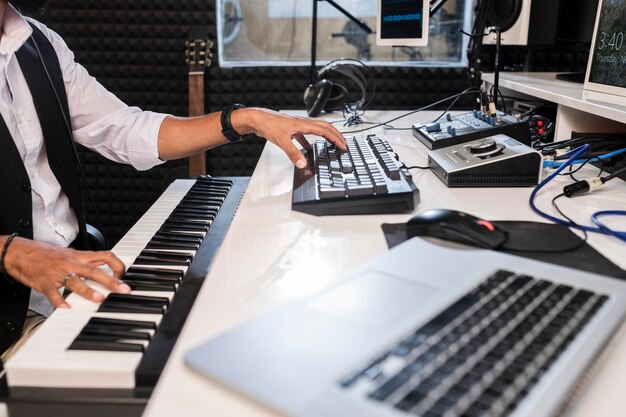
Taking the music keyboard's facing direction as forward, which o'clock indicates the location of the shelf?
The shelf is roughly at 5 o'clock from the music keyboard.

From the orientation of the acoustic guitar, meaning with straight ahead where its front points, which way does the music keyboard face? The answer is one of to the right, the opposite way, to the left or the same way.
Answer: to the right

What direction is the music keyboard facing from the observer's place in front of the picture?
facing to the left of the viewer

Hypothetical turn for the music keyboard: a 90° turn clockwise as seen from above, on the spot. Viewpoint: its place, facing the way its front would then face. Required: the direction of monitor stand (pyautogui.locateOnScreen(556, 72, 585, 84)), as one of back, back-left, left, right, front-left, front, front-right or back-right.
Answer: front-right

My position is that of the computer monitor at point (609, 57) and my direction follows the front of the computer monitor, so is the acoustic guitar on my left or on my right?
on my right

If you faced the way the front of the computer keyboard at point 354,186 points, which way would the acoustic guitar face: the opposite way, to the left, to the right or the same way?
to the left

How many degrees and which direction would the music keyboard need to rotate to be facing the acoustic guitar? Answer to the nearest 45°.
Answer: approximately 90° to its right

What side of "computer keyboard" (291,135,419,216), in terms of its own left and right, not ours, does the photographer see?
left

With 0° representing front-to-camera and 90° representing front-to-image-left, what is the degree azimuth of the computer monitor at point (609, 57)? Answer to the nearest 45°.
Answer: approximately 45°

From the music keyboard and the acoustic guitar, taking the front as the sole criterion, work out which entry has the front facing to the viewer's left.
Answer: the music keyboard
